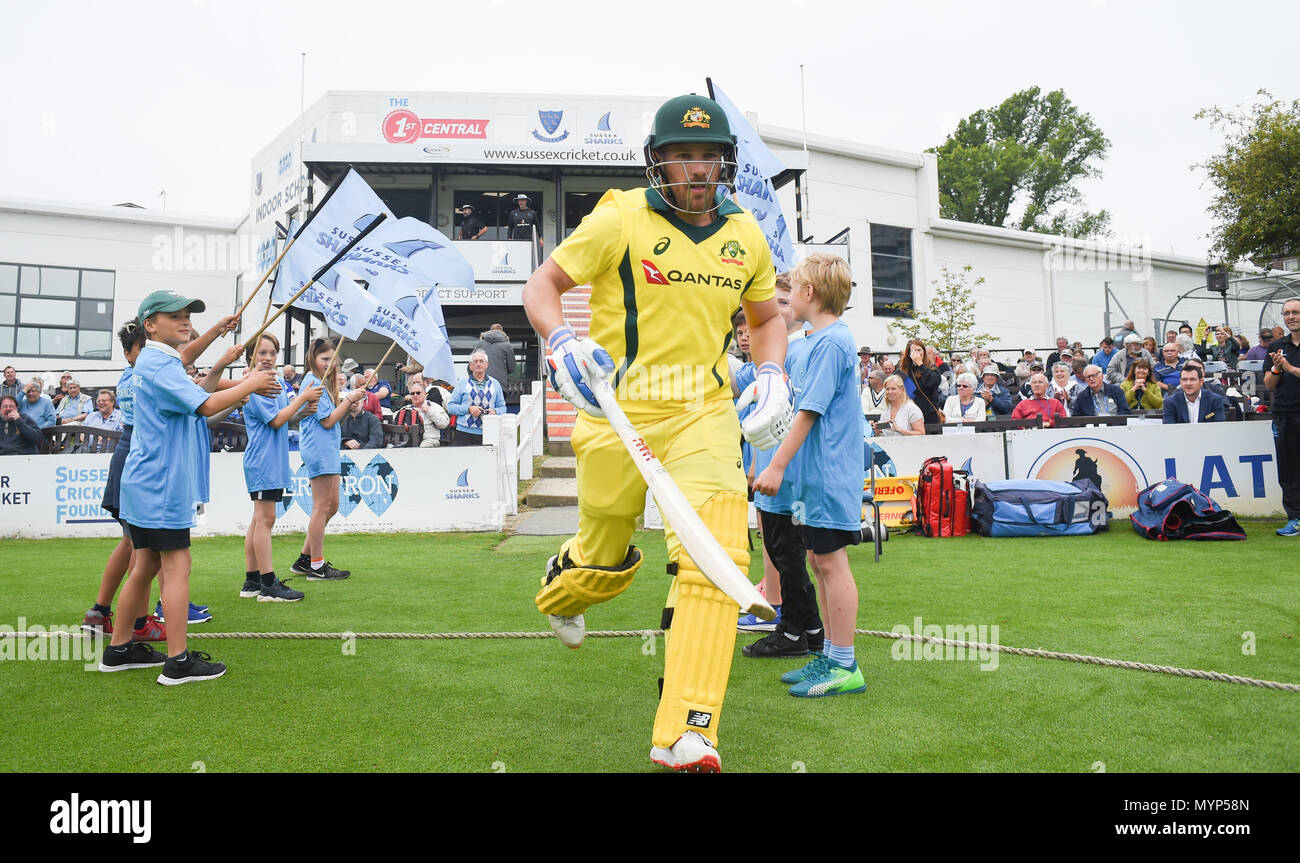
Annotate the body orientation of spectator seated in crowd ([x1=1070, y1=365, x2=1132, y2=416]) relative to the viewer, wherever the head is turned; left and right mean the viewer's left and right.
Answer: facing the viewer

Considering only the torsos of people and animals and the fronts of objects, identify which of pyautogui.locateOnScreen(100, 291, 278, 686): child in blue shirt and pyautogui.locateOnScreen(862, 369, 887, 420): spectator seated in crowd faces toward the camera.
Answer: the spectator seated in crowd

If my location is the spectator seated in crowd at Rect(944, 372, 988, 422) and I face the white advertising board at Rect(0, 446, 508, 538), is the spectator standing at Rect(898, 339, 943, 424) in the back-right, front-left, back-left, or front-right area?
front-right

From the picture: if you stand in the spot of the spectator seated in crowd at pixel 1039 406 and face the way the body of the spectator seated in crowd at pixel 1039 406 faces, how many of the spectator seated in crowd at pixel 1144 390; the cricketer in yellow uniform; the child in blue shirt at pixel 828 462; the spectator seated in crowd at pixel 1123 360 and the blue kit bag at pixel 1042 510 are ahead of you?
3

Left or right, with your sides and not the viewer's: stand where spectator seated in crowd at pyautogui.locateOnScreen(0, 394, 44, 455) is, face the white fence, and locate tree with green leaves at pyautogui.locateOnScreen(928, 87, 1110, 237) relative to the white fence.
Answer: left

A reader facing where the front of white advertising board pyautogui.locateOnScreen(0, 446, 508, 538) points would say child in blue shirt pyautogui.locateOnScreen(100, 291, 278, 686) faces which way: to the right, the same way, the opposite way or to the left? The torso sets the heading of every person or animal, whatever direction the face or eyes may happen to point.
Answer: to the left

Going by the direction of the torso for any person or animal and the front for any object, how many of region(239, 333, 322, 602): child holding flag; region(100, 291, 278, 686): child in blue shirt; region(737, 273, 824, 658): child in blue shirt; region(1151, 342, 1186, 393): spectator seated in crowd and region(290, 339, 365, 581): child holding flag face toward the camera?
1

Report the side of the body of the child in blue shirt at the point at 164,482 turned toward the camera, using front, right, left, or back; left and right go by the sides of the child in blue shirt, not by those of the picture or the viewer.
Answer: right

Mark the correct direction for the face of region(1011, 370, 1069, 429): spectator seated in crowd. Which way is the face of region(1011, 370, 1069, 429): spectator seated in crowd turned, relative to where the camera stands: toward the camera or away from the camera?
toward the camera

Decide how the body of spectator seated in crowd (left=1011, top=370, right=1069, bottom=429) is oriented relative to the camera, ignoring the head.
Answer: toward the camera

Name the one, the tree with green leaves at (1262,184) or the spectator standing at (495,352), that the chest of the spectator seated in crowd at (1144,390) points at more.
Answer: the spectator standing

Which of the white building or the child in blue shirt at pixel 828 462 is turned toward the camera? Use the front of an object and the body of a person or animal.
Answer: the white building

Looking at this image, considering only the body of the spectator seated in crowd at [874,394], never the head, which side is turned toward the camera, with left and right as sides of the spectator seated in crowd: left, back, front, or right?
front

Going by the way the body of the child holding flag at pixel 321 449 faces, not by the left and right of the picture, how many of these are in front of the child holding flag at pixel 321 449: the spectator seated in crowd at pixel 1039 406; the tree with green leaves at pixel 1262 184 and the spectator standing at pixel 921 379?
3

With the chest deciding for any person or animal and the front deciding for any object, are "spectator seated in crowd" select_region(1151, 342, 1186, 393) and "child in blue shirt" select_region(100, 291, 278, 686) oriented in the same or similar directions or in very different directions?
very different directions

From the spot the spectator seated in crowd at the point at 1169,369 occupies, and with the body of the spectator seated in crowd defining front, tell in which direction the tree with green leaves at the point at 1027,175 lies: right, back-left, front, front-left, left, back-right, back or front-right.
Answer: back
